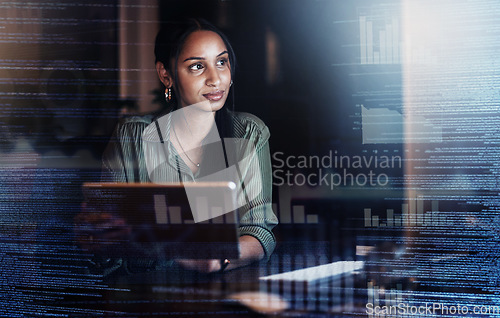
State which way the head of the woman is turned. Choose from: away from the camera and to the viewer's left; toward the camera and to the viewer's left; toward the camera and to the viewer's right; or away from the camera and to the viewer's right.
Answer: toward the camera and to the viewer's right

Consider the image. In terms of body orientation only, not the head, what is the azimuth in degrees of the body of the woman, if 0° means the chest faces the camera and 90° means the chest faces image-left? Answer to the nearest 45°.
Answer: approximately 0°
